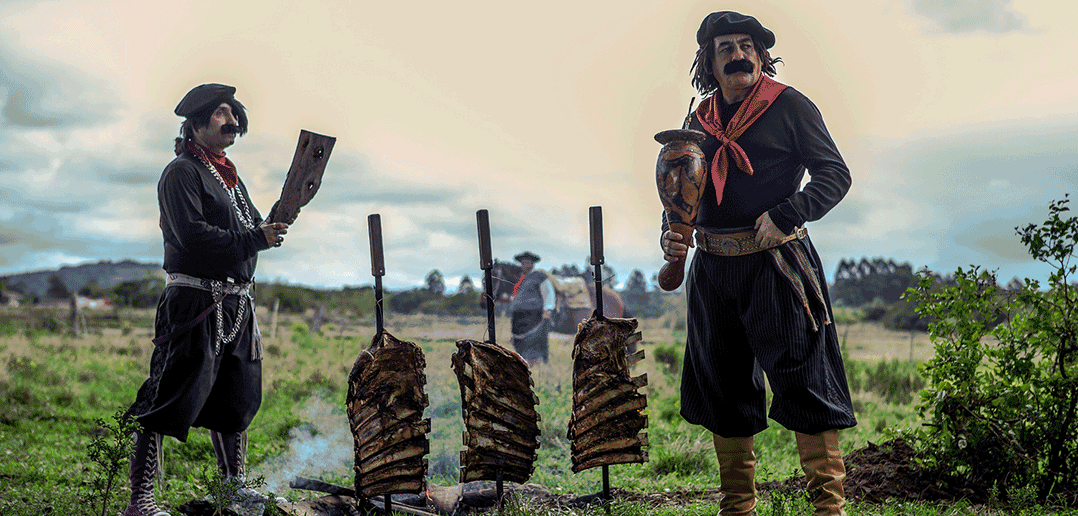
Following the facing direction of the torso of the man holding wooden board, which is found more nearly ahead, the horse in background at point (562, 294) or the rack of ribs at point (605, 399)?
the rack of ribs

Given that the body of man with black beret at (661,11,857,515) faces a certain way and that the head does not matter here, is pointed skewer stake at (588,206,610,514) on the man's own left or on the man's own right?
on the man's own right

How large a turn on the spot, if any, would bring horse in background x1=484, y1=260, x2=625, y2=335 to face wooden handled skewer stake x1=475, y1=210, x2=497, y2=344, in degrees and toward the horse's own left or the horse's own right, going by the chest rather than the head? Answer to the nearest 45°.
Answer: approximately 90° to the horse's own left

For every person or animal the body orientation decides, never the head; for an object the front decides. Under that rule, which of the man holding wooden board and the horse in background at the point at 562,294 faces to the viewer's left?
the horse in background

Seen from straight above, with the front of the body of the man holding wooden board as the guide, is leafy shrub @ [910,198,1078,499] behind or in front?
in front

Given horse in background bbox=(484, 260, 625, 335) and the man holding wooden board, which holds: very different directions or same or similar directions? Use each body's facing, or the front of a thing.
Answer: very different directions

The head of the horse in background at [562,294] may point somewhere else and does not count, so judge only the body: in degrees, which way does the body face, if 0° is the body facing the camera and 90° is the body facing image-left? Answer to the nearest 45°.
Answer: approximately 90°

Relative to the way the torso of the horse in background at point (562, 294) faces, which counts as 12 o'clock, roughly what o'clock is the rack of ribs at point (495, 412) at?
The rack of ribs is roughly at 9 o'clock from the horse in background.

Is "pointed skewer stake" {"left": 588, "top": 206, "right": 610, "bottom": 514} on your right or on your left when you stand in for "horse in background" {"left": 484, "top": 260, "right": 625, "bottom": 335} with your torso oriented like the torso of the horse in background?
on your left

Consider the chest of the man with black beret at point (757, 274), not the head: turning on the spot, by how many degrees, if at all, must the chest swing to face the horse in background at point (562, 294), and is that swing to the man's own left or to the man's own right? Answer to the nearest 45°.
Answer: approximately 135° to the man's own right

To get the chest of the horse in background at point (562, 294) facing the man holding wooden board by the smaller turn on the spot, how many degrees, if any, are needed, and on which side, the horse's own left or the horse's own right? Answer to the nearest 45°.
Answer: approximately 90° to the horse's own left

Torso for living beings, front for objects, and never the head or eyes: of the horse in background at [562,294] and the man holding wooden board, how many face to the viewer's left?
1

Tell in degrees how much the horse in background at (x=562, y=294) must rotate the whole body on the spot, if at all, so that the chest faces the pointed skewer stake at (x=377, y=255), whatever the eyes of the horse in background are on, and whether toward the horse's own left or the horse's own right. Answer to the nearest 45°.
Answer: approximately 90° to the horse's own left

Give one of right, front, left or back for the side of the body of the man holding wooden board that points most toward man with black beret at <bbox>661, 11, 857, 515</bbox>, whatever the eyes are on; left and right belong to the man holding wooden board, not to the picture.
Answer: front
